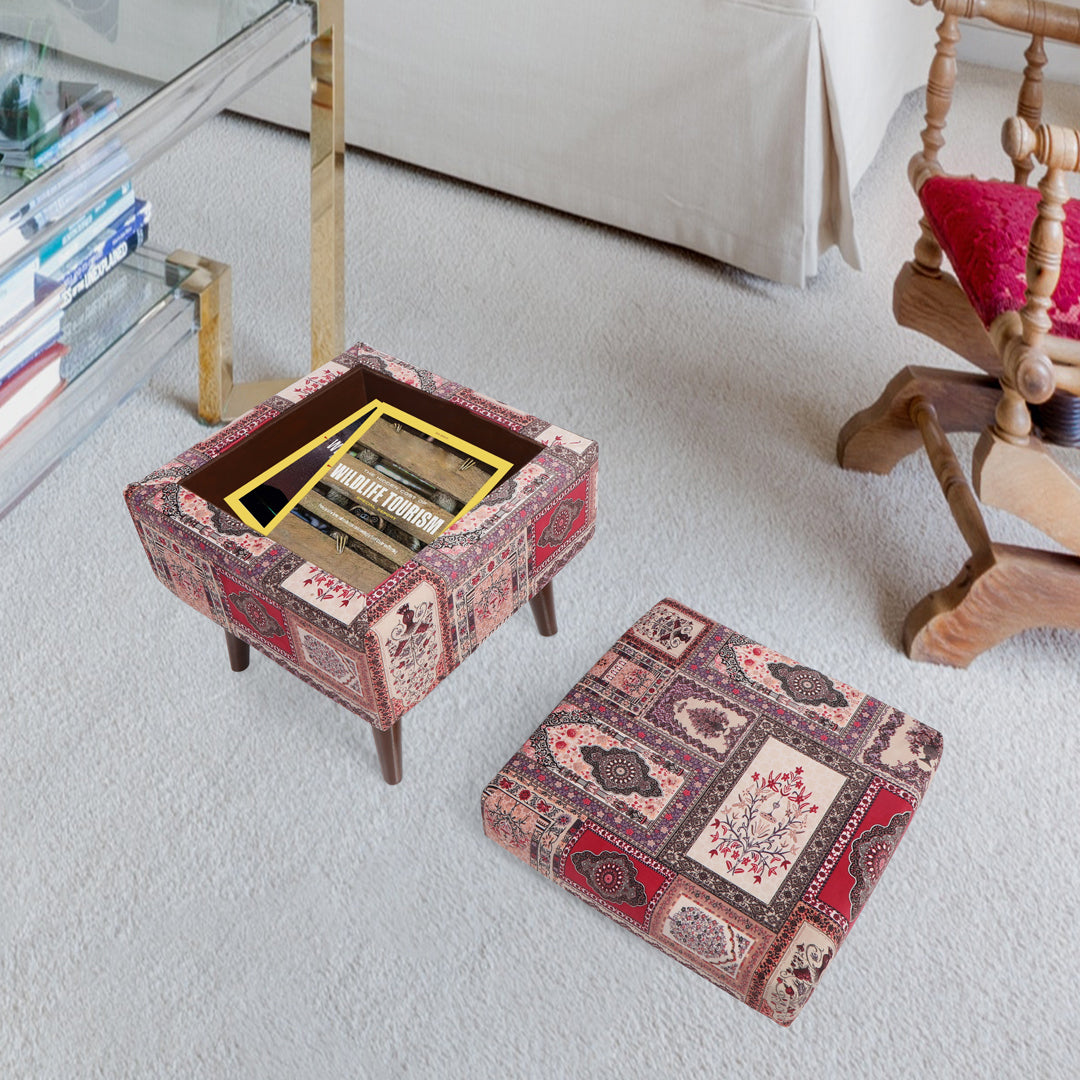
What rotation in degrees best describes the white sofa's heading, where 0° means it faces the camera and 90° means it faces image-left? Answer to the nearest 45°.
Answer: approximately 45°

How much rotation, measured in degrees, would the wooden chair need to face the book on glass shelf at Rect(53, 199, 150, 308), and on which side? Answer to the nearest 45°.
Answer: approximately 45° to its right

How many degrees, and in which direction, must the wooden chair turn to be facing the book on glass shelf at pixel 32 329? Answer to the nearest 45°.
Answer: approximately 45° to its right

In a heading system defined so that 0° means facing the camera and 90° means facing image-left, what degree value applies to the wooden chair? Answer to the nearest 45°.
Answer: approximately 45°

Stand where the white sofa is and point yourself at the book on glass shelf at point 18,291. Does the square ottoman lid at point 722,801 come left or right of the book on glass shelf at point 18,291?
left

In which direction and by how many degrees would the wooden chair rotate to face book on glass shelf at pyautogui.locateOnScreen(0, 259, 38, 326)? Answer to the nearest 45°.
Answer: approximately 45° to its right
